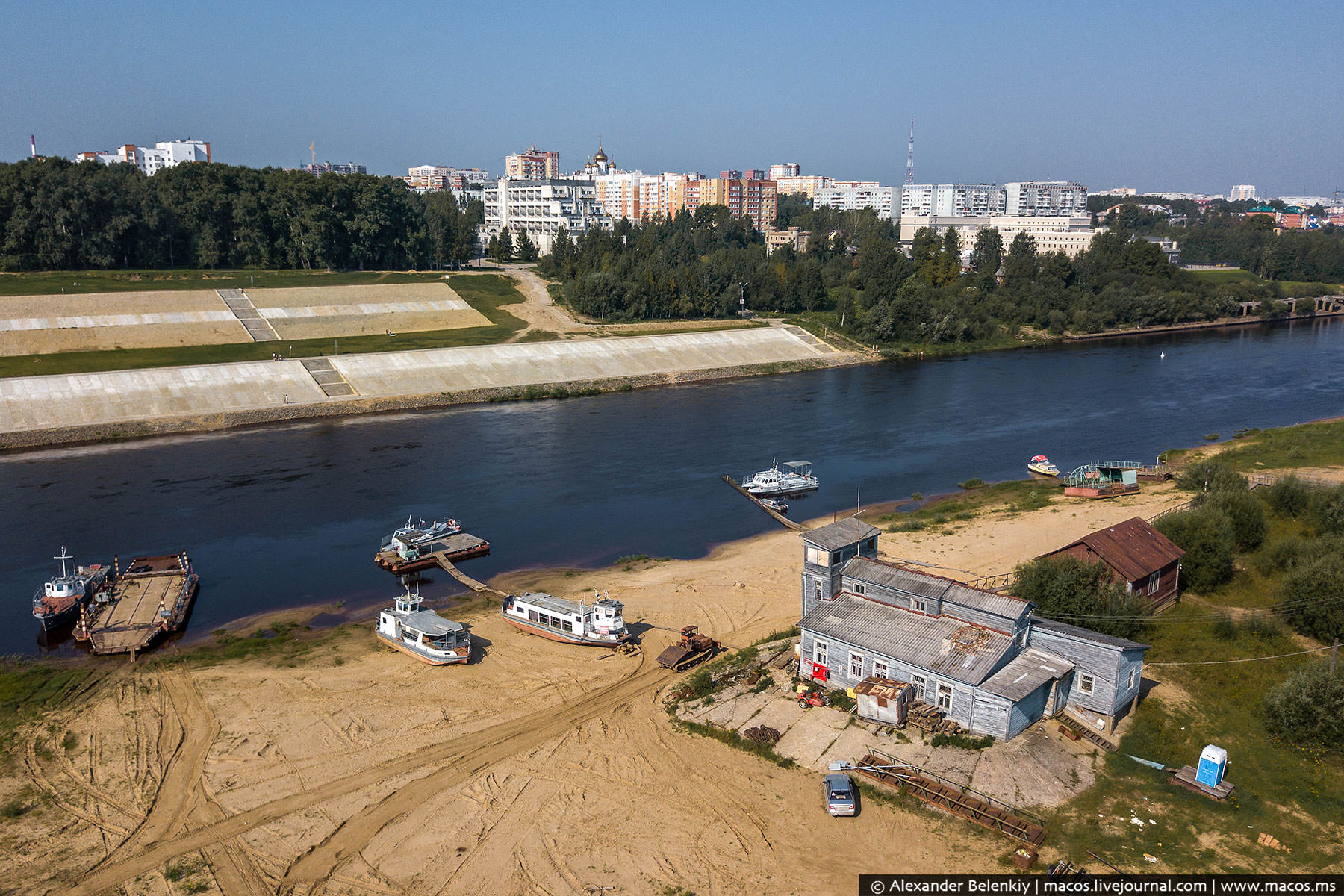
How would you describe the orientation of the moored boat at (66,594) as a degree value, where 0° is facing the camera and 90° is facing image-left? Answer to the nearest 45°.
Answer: approximately 45°

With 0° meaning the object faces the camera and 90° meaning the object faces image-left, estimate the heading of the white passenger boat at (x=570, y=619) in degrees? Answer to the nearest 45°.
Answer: approximately 315°
